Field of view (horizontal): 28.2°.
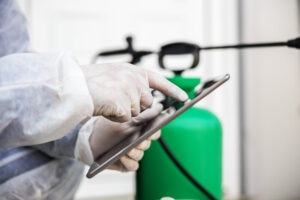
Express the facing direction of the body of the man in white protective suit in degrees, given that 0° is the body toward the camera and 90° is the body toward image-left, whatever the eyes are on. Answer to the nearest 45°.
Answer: approximately 270°
